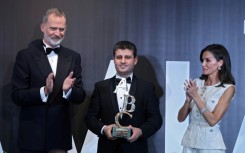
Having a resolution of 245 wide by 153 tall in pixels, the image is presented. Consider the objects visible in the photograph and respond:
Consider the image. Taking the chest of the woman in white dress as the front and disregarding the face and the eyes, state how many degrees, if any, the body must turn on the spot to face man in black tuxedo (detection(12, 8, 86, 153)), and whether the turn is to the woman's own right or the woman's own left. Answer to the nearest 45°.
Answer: approximately 45° to the woman's own right

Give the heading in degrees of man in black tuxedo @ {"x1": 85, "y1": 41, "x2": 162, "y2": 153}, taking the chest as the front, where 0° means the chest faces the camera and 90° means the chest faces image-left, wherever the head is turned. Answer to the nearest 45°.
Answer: approximately 0°

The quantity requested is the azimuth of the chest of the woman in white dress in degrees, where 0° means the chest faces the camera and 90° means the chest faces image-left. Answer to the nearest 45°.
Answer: approximately 45°

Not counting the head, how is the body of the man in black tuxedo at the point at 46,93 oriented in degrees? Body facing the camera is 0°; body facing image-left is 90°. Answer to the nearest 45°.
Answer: approximately 315°

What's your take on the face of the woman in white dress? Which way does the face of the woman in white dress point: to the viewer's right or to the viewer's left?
to the viewer's left

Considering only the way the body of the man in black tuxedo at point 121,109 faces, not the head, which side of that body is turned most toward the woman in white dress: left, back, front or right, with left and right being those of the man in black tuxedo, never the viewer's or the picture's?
left
